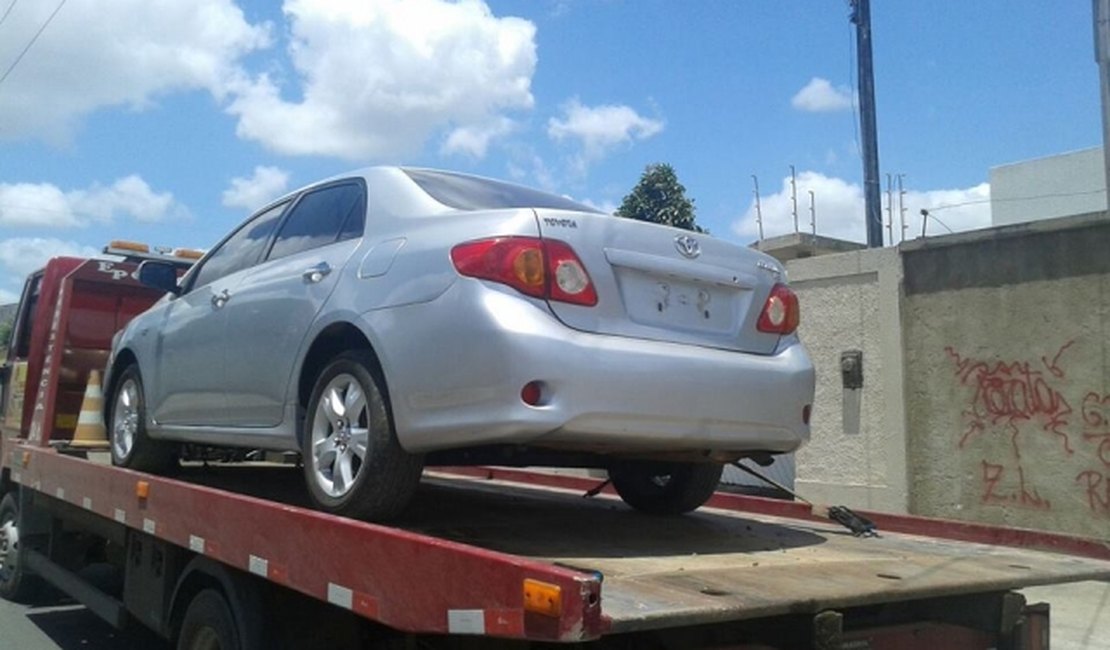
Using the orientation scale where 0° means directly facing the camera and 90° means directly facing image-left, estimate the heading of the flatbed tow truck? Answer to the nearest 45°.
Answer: approximately 135°

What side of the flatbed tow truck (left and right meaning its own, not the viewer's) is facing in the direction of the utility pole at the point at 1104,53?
right

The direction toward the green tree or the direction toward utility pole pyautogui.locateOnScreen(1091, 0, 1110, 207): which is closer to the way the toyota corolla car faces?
the green tree

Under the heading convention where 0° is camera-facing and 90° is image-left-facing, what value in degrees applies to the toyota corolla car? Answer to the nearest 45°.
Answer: approximately 135°

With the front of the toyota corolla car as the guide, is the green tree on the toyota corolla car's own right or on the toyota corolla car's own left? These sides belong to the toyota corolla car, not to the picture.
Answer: on the toyota corolla car's own right

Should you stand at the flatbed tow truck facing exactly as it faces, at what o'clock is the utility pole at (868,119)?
The utility pole is roughly at 2 o'clock from the flatbed tow truck.

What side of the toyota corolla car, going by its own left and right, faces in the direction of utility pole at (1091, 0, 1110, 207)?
right
